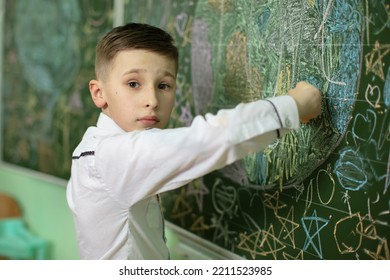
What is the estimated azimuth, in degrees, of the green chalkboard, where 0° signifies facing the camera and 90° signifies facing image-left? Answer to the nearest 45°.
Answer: approximately 45°

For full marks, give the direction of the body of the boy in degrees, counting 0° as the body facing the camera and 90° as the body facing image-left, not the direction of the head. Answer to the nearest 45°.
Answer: approximately 270°
